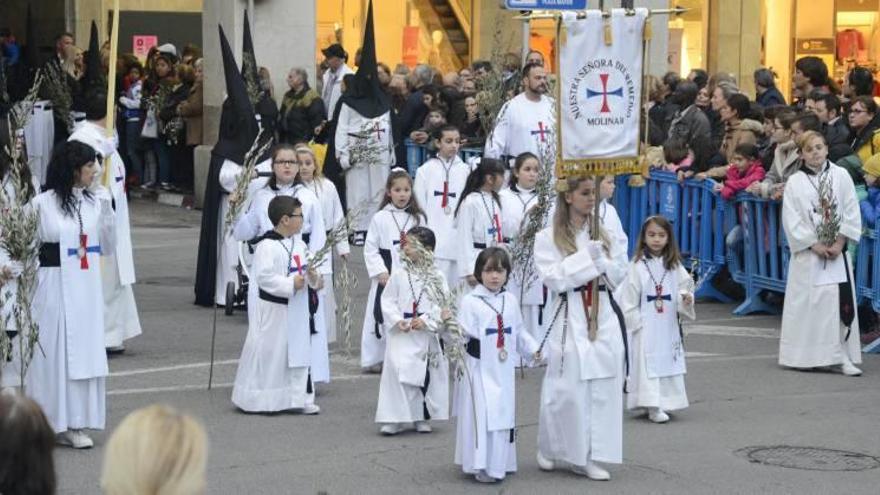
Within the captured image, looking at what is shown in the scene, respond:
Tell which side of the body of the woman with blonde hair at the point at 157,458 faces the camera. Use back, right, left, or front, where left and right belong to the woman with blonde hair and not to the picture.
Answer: back

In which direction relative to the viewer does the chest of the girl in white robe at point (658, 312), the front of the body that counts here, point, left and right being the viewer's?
facing the viewer

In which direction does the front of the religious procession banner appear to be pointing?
toward the camera

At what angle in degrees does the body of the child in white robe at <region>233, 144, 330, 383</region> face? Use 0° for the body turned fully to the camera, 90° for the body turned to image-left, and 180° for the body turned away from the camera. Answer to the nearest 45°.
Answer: approximately 0°

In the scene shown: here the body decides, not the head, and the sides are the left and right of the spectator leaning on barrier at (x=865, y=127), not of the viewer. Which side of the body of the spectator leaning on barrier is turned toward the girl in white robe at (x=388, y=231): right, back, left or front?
front

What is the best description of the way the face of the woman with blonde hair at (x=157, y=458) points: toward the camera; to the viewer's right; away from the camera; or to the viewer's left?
away from the camera

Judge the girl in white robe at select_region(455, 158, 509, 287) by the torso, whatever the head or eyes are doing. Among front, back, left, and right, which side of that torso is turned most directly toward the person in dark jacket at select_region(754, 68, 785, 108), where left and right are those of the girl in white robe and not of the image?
left

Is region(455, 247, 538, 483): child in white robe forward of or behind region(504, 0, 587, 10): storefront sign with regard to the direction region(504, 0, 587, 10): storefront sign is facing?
forward

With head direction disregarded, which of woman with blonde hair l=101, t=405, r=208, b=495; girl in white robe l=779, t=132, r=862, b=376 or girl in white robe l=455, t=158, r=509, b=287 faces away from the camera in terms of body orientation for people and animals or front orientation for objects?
the woman with blonde hair

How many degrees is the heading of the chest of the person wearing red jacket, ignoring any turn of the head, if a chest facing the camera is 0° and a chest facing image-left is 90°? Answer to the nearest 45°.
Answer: approximately 45°

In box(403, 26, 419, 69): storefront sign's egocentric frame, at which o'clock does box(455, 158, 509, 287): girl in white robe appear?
The girl in white robe is roughly at 12 o'clock from the storefront sign.

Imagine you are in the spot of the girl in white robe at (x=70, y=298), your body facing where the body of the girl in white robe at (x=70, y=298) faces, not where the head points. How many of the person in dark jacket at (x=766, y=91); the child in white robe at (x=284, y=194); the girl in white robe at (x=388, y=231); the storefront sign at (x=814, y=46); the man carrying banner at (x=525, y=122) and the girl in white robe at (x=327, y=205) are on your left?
6

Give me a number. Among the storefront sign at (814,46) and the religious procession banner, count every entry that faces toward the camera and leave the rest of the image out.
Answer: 2

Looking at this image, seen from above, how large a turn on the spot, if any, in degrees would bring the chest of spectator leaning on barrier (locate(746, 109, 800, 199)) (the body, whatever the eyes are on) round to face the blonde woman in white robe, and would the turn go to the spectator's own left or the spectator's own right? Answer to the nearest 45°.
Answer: approximately 45° to the spectator's own left

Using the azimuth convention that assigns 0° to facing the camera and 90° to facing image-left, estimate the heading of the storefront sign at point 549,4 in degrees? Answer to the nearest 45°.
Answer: approximately 0°

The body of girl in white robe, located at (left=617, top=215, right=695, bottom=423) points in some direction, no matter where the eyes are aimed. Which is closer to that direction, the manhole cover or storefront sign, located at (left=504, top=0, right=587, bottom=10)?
the manhole cover

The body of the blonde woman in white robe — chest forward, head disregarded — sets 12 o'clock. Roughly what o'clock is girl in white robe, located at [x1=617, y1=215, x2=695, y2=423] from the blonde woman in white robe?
The girl in white robe is roughly at 8 o'clock from the blonde woman in white robe.
